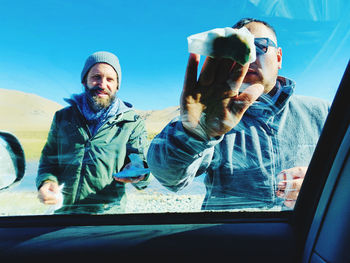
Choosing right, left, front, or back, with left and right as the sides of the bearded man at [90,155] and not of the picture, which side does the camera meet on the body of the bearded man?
front
